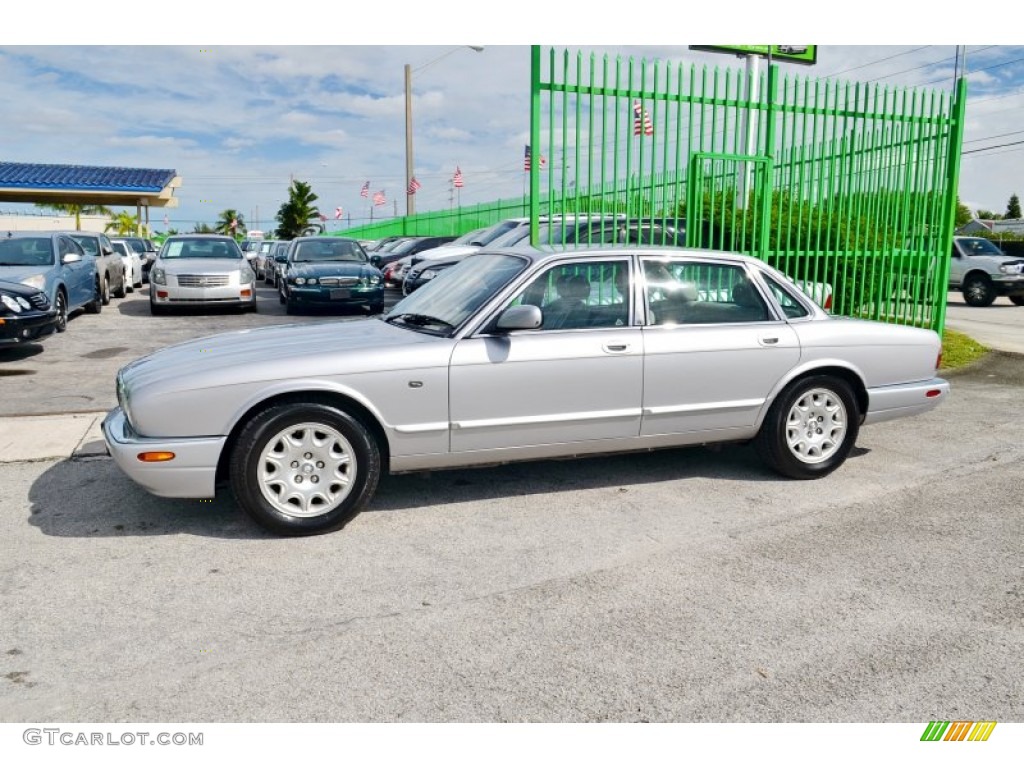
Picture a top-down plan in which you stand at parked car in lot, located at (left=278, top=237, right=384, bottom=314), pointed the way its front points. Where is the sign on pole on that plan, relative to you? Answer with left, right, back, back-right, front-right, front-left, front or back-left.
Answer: left

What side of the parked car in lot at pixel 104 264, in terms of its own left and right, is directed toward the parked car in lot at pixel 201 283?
left

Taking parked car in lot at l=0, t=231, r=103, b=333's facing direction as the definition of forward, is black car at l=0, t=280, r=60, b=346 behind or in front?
in front

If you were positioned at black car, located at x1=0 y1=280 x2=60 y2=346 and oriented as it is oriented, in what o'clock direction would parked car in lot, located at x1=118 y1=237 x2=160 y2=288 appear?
The parked car in lot is roughly at 8 o'clock from the black car.

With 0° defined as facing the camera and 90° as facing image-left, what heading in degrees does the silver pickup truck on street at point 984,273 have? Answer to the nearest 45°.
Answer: approximately 315°

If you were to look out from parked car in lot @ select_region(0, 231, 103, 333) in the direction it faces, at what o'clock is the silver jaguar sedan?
The silver jaguar sedan is roughly at 10 o'clock from the parked car in lot.

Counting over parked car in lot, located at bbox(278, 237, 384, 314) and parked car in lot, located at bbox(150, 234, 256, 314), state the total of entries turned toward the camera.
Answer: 2

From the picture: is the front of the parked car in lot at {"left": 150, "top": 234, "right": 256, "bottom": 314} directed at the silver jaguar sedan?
yes

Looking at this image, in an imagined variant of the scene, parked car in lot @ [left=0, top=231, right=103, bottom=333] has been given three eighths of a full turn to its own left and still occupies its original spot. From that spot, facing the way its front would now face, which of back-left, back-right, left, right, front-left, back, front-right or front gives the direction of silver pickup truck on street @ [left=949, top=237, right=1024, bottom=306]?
front

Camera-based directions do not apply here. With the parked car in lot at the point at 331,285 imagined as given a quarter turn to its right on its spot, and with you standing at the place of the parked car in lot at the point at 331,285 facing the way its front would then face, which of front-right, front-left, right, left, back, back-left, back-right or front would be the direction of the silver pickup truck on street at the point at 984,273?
back
